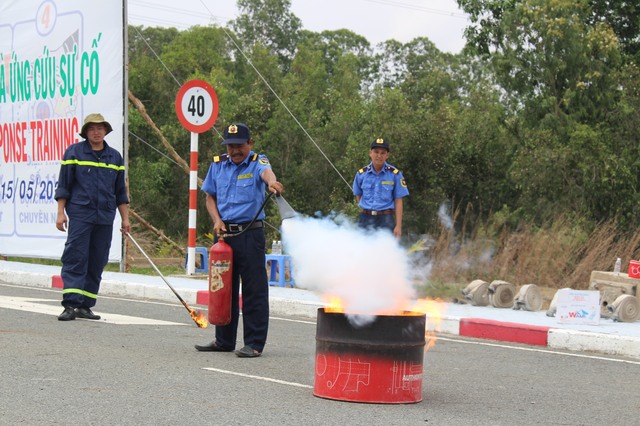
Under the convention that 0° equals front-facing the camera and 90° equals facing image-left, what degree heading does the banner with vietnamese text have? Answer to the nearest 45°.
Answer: approximately 45°

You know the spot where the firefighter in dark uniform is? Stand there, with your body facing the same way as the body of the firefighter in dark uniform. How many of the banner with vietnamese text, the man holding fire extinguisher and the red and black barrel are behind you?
1

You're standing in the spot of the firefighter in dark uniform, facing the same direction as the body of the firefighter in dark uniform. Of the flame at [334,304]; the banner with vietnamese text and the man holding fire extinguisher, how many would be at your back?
1

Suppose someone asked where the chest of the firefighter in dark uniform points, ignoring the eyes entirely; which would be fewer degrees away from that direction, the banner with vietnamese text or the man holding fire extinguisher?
the man holding fire extinguisher

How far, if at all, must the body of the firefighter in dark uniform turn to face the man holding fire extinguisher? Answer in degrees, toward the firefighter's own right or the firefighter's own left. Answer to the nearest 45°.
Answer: approximately 45° to the firefighter's own left

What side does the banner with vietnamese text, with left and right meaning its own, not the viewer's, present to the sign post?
left

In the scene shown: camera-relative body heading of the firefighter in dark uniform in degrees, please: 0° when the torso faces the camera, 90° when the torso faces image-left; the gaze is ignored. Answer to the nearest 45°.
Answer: approximately 0°

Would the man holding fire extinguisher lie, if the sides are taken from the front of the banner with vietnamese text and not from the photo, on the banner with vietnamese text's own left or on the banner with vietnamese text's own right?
on the banner with vietnamese text's own left

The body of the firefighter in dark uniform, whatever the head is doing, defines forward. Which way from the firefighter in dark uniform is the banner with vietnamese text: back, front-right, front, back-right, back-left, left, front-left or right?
back

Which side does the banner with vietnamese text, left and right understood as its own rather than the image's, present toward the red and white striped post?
left

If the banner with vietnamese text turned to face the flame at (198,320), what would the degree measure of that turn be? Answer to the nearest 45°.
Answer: approximately 45° to its left
